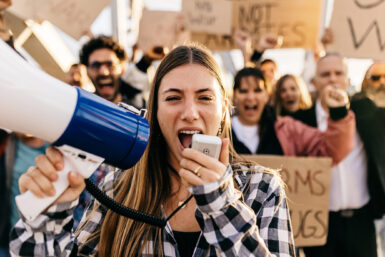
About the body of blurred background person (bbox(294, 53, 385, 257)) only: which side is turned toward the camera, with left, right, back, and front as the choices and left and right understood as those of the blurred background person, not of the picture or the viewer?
front

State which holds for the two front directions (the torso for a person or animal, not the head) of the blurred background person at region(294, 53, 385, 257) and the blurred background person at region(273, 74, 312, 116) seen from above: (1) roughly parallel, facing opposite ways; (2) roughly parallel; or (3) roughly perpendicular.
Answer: roughly parallel

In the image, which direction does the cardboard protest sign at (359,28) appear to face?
toward the camera

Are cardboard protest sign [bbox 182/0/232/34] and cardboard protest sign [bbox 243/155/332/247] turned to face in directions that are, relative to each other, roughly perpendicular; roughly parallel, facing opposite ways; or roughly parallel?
roughly parallel

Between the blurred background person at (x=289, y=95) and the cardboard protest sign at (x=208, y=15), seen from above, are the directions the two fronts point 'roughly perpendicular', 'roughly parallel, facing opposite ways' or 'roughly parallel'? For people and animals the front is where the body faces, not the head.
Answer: roughly parallel

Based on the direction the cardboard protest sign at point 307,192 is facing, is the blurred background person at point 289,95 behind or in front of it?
behind

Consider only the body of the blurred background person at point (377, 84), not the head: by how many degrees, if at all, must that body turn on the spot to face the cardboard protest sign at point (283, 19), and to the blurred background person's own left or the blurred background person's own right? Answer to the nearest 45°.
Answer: approximately 90° to the blurred background person's own right

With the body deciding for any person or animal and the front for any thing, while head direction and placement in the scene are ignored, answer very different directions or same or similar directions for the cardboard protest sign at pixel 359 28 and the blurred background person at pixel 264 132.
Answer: same or similar directions

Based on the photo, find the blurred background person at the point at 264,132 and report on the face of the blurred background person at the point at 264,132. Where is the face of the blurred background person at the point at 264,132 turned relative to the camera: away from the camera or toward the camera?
toward the camera

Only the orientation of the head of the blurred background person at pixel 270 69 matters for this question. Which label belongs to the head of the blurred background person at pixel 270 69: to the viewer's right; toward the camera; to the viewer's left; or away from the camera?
toward the camera

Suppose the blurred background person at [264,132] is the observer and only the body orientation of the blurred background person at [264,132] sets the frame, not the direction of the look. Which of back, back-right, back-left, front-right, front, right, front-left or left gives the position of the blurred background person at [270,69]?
back
